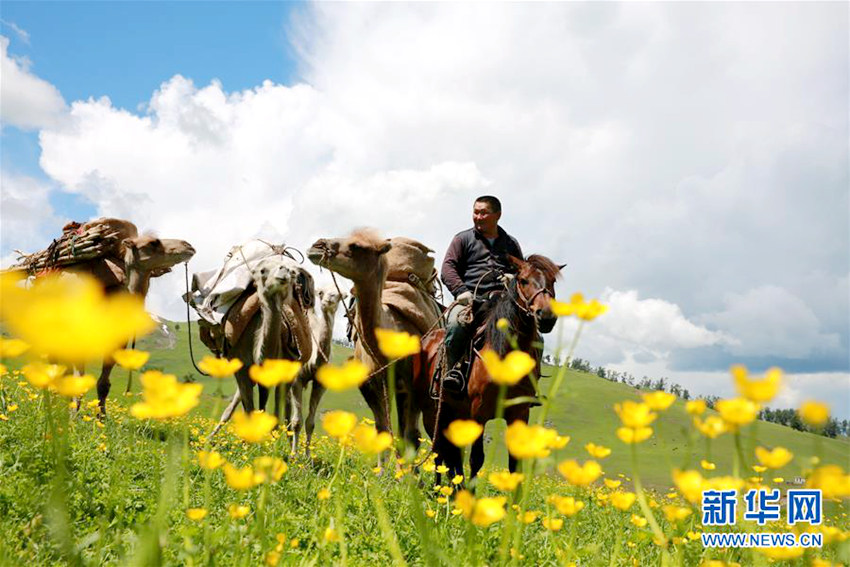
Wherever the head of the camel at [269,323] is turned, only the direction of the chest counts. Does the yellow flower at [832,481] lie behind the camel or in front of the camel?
in front

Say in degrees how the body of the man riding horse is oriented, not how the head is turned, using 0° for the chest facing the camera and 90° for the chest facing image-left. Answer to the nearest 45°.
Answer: approximately 315°

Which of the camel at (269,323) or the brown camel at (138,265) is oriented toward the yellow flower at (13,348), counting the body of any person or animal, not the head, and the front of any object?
the camel

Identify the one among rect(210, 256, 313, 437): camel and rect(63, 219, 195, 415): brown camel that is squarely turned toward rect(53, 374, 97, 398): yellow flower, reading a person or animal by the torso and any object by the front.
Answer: the camel

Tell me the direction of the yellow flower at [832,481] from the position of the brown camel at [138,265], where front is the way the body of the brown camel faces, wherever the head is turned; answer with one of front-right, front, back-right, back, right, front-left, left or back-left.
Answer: right

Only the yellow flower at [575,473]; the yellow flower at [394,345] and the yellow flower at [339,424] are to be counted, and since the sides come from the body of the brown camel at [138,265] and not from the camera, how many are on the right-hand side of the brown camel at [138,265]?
3

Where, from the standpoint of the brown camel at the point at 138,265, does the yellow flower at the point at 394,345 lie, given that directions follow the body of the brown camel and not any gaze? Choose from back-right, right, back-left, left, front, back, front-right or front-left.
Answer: right

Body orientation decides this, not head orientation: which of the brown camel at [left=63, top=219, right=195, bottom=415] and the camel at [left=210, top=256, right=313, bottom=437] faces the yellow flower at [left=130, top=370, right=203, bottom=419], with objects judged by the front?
the camel

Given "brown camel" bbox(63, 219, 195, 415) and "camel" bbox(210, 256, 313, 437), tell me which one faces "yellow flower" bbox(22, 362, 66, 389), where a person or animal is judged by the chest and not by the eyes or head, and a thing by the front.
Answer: the camel

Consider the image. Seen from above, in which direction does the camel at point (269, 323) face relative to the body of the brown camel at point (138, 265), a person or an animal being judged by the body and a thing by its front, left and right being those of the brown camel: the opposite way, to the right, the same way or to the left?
to the right

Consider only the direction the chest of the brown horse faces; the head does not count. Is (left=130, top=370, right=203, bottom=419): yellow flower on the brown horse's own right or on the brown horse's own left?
on the brown horse's own right

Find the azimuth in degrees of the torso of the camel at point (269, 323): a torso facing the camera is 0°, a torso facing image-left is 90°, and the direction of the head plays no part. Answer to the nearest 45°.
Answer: approximately 0°

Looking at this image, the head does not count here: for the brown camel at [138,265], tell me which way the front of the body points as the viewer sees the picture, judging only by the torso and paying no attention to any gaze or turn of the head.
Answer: to the viewer's right

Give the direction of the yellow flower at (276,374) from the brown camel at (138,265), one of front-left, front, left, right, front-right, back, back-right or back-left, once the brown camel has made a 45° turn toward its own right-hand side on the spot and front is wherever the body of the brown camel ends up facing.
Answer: front-right

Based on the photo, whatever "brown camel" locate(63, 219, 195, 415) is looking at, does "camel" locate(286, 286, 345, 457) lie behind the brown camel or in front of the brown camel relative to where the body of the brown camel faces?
in front

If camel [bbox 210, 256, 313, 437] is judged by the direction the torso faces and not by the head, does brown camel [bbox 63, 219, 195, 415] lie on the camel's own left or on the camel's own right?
on the camel's own right

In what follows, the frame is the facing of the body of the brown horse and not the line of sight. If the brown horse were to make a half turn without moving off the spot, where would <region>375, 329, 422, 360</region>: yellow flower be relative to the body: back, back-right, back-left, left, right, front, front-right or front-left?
back-left
